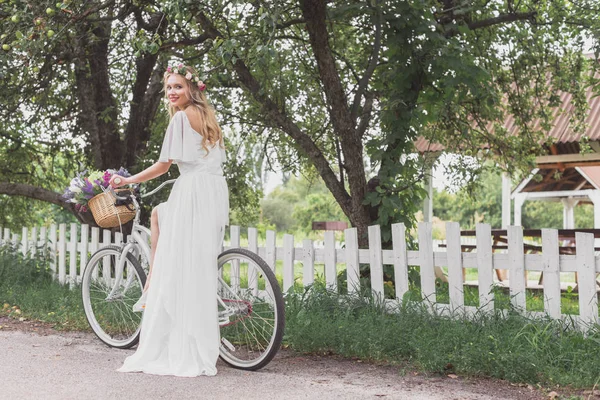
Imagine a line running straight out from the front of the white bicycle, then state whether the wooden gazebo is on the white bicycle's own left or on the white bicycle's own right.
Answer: on the white bicycle's own right

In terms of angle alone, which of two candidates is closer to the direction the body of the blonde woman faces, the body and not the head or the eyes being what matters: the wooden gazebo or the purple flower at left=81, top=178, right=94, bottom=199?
the purple flower

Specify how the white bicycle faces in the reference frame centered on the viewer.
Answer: facing away from the viewer and to the left of the viewer

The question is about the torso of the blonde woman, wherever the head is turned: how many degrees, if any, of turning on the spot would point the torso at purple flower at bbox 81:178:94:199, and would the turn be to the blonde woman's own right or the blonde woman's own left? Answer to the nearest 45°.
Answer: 0° — they already face it

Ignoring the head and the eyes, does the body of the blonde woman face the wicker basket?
yes

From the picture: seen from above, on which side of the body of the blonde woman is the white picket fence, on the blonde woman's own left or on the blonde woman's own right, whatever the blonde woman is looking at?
on the blonde woman's own right

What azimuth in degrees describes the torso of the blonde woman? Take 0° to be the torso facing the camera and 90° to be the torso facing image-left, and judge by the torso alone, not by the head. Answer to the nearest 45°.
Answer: approximately 135°
